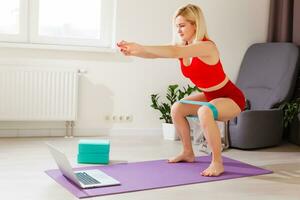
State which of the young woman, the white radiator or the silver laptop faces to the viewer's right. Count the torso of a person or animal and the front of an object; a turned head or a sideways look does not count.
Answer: the silver laptop

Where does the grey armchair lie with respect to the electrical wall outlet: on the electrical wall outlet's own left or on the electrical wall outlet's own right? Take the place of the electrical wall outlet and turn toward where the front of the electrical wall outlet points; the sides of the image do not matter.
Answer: on the electrical wall outlet's own left

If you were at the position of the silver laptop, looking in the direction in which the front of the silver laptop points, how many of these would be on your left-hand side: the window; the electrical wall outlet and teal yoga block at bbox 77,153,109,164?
3

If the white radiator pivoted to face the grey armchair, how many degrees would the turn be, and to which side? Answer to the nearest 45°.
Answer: approximately 90° to its left

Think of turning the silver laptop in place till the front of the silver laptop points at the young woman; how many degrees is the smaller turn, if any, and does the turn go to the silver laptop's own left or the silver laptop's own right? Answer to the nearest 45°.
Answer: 0° — it already faces them

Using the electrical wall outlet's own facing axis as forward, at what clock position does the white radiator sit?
The white radiator is roughly at 2 o'clock from the electrical wall outlet.

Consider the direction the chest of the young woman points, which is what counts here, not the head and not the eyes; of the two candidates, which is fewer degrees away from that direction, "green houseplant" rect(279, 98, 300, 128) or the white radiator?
the white radiator

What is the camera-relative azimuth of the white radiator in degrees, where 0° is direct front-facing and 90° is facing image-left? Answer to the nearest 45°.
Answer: approximately 0°

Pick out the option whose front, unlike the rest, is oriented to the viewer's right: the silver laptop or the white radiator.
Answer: the silver laptop

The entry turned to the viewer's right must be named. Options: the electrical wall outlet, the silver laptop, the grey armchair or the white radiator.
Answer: the silver laptop

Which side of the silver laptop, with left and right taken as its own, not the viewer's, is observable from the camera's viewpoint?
right

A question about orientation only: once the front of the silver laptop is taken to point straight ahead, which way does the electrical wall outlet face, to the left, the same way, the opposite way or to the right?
to the right

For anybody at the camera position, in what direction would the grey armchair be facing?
facing the viewer and to the left of the viewer

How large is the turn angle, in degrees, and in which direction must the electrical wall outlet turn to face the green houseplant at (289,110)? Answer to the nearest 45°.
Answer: approximately 90° to its left

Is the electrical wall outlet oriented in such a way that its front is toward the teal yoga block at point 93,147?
yes

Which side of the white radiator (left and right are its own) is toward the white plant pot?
left
